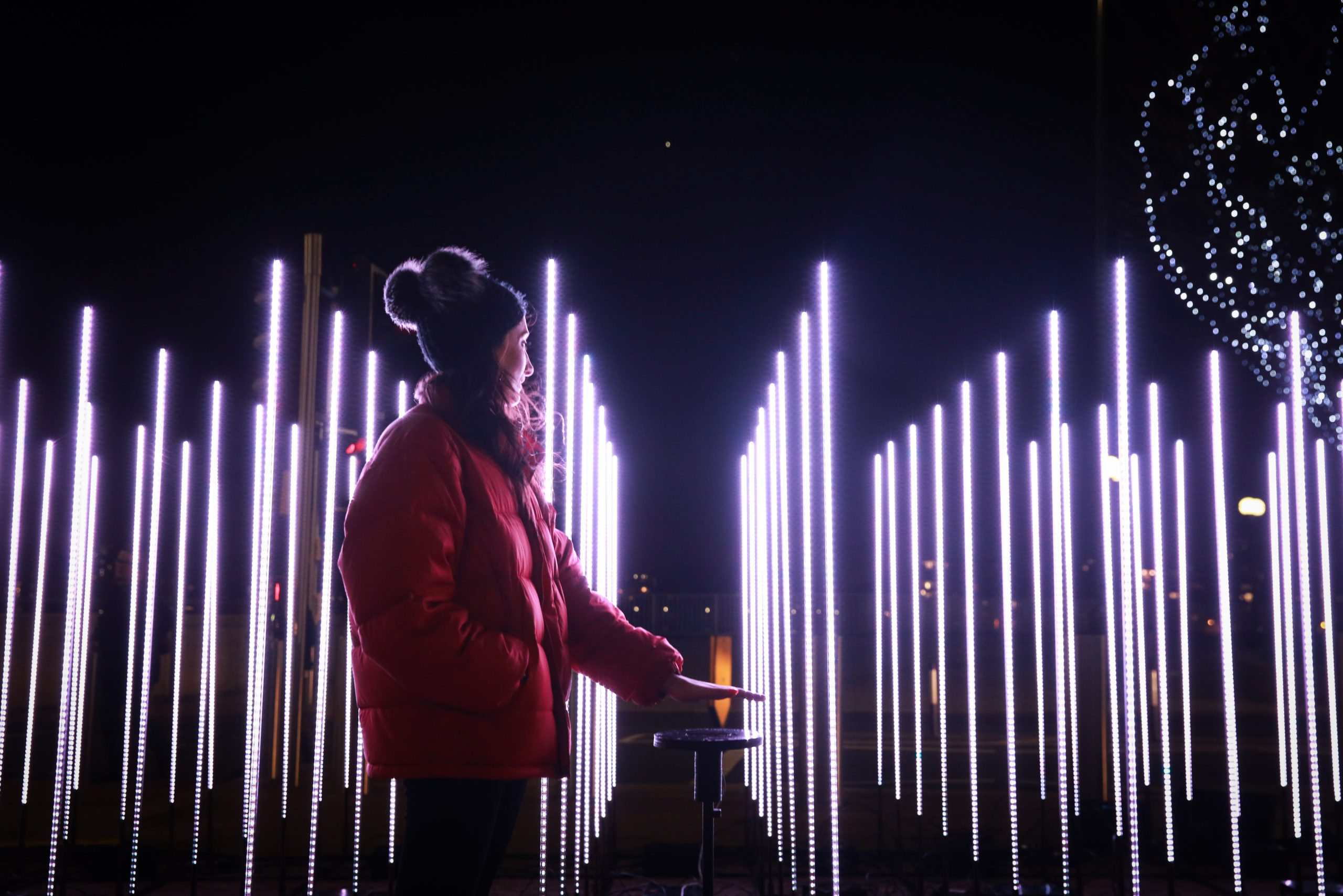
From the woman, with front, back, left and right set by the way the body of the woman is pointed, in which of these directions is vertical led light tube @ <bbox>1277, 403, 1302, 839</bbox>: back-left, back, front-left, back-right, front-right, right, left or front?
front-left

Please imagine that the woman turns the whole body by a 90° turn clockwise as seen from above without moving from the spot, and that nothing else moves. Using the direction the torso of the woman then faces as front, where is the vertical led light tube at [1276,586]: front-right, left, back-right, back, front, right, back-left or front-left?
back-left

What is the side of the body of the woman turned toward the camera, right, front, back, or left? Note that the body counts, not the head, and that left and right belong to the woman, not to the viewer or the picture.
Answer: right

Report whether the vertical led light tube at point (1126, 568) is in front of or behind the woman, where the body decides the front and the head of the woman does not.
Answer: in front

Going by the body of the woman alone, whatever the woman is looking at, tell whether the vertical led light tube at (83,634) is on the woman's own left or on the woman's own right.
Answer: on the woman's own left

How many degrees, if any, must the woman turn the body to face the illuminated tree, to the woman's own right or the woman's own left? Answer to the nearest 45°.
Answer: approximately 45° to the woman's own left

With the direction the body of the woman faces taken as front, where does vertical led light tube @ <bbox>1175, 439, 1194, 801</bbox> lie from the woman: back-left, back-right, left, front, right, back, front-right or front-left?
front-left

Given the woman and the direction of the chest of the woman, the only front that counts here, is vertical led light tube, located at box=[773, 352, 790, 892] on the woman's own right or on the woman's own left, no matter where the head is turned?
on the woman's own left
